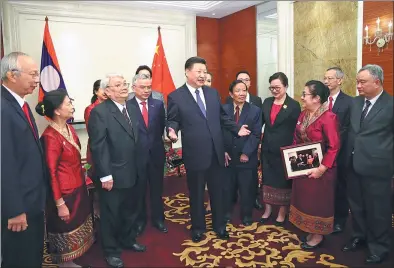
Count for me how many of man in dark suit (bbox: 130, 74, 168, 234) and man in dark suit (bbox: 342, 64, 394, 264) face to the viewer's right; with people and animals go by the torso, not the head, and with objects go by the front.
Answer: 0

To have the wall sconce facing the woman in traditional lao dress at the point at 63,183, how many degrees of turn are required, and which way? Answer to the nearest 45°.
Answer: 0° — it already faces them

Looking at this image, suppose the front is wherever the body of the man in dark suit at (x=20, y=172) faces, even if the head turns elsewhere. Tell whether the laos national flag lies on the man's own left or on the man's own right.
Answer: on the man's own left

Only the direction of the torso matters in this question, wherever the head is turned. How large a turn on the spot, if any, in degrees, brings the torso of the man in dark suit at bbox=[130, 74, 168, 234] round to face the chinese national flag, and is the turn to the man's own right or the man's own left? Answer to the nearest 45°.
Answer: approximately 180°

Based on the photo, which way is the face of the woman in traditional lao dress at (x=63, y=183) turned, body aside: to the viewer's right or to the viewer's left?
to the viewer's right

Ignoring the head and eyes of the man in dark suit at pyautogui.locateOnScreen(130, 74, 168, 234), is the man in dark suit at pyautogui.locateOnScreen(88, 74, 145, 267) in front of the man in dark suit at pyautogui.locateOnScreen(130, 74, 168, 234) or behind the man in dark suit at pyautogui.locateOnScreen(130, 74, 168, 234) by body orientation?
in front

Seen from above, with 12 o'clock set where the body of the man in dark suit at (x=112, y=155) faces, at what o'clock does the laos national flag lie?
The laos national flag is roughly at 7 o'clock from the man in dark suit.

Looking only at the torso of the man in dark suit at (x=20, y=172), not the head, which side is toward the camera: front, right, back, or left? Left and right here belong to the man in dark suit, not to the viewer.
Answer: right

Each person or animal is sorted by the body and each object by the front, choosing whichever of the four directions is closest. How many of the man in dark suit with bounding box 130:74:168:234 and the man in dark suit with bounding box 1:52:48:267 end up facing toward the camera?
1

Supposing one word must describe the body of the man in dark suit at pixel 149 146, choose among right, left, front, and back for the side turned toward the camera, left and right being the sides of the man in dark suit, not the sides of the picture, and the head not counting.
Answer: front

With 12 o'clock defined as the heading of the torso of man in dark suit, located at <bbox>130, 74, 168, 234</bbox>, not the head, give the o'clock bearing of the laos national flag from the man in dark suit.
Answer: The laos national flag is roughly at 5 o'clock from the man in dark suit.

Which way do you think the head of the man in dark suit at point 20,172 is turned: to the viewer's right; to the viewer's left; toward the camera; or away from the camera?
to the viewer's right

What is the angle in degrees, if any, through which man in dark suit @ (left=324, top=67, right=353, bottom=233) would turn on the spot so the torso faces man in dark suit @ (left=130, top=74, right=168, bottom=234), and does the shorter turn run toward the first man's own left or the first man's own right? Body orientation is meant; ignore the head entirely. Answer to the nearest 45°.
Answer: approximately 45° to the first man's own right
